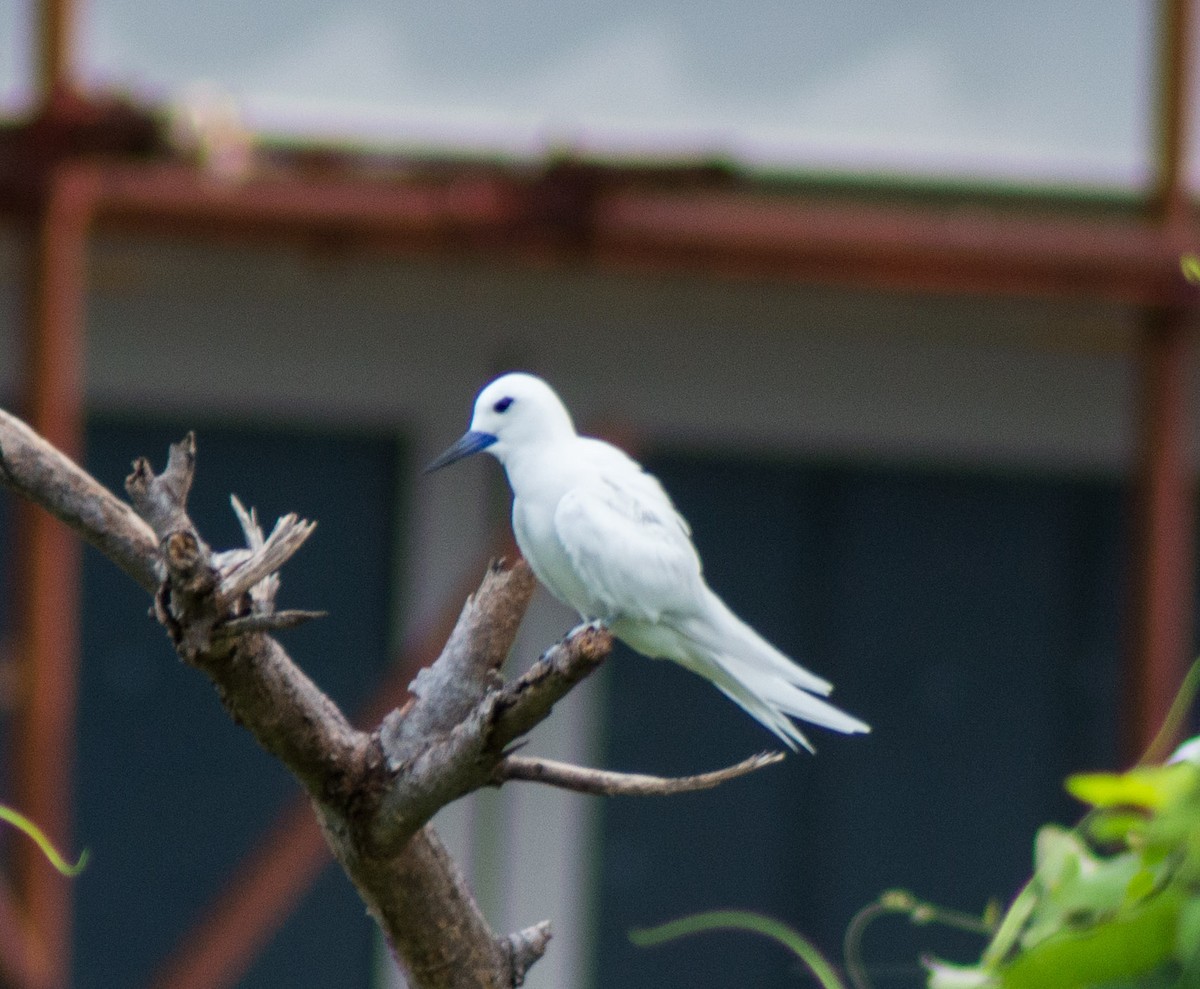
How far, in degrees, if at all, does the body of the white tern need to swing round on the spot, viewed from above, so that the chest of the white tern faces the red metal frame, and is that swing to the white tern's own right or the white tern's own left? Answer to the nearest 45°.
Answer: approximately 90° to the white tern's own right

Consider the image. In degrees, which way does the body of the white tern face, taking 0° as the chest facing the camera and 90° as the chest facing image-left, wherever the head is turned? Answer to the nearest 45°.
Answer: approximately 90°
